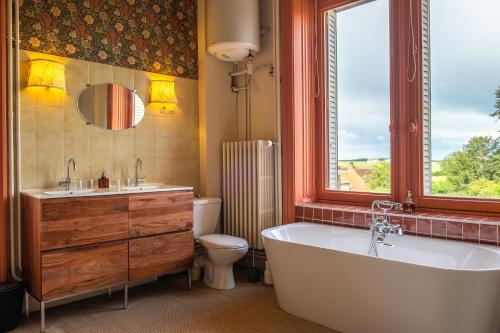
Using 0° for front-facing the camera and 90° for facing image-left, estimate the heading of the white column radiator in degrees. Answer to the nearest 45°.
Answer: approximately 45°

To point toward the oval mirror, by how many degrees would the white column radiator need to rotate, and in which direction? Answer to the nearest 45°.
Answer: approximately 45° to its right

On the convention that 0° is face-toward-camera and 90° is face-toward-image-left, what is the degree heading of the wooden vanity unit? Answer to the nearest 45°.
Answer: approximately 315°
